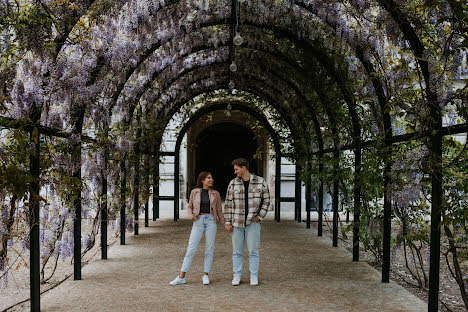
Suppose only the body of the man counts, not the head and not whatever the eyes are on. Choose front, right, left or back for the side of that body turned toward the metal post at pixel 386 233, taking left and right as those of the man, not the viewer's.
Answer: left

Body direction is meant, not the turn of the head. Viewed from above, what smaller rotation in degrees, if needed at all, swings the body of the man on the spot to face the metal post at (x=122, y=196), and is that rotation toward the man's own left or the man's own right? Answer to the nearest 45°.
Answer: approximately 135° to the man's own right

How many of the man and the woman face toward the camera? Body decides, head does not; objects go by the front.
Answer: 2

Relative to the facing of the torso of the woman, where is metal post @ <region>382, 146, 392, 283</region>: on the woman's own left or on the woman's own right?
on the woman's own left

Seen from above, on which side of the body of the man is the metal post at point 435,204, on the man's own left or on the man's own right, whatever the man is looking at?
on the man's own left

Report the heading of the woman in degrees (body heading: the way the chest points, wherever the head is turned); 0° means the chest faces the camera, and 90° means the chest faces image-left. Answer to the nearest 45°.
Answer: approximately 0°

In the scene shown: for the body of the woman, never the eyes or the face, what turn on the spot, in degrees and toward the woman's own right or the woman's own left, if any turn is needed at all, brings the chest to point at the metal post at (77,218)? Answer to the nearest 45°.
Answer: approximately 90° to the woman's own right

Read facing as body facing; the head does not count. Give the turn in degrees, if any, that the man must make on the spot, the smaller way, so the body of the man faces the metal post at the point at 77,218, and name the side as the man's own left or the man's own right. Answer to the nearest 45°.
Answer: approximately 90° to the man's own right
